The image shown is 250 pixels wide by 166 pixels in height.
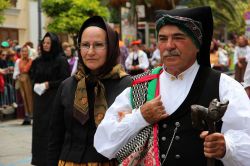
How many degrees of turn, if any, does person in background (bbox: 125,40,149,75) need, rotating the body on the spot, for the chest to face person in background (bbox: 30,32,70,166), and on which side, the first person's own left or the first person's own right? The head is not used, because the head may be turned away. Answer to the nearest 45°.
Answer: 0° — they already face them

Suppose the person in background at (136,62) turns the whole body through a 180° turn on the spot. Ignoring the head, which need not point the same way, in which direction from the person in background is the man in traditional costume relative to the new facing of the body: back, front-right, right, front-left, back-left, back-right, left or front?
back

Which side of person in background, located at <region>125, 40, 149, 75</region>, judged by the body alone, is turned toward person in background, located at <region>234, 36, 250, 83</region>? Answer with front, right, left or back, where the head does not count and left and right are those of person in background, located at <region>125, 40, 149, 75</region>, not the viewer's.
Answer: left

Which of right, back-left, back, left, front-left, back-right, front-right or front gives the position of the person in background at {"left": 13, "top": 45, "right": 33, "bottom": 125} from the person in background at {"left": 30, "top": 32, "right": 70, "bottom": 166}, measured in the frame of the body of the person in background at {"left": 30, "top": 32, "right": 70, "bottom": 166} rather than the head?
back-right

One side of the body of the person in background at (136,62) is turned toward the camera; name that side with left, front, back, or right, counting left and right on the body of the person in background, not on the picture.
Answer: front

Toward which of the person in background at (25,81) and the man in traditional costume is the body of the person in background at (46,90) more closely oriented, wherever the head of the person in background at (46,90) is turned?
the man in traditional costume

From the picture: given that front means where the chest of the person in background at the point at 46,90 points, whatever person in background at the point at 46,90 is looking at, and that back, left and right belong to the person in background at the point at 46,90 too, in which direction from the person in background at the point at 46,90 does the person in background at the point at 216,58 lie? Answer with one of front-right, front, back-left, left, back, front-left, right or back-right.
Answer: back

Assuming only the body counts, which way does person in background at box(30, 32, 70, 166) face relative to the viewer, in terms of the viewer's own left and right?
facing the viewer and to the left of the viewer

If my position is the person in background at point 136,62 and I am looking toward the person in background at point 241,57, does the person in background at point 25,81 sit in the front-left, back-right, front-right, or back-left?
back-right

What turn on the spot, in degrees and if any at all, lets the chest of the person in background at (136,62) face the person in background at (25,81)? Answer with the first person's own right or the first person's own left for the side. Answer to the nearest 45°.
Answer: approximately 45° to the first person's own right

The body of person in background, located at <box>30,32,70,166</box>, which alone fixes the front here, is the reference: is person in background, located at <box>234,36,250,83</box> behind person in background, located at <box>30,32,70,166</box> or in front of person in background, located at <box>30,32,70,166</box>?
behind

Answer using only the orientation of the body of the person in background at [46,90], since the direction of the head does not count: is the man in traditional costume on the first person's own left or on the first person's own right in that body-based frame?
on the first person's own left

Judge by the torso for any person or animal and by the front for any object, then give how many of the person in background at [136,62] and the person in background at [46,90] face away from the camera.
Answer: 0
